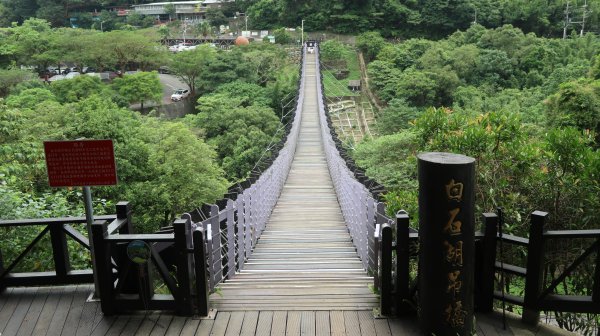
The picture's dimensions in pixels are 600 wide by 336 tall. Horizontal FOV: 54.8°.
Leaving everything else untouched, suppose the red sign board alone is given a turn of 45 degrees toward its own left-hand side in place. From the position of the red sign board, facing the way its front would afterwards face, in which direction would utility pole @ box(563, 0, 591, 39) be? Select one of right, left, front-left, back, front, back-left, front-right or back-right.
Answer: left

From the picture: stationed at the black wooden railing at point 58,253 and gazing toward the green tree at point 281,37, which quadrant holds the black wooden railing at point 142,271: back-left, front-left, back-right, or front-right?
back-right

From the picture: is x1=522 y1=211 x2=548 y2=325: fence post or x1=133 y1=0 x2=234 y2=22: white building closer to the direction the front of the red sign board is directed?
the fence post

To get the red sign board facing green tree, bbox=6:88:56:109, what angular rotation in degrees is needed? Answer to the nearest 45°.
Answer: approximately 180°

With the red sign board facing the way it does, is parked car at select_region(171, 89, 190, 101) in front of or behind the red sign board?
behind

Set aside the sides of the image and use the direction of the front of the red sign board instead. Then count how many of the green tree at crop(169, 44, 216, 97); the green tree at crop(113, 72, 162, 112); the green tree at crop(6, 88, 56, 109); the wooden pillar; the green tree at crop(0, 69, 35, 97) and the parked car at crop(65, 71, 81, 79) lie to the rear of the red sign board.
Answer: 5

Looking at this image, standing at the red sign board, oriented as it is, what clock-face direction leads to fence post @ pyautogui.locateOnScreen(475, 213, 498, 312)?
The fence post is roughly at 10 o'clock from the red sign board.

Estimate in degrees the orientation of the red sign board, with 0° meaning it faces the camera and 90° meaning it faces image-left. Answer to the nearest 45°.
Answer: approximately 0°

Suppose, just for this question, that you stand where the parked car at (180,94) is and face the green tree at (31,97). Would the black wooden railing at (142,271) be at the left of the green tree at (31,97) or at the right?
left

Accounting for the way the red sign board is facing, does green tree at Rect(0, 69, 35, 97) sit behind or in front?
behind

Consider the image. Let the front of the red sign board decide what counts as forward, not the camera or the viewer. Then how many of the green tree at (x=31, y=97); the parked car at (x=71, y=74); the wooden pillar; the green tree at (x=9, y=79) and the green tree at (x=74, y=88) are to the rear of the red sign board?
4

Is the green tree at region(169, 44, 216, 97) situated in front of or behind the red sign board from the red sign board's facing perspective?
behind

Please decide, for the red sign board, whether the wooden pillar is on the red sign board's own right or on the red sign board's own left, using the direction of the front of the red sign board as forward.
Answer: on the red sign board's own left

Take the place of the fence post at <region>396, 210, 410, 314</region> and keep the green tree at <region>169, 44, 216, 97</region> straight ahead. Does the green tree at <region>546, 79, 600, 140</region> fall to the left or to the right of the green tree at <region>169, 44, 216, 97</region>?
right

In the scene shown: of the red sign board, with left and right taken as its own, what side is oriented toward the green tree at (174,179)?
back

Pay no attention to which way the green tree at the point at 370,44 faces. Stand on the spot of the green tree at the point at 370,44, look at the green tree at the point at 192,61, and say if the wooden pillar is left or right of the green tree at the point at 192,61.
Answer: left

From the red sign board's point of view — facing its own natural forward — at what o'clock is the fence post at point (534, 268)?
The fence post is roughly at 10 o'clock from the red sign board.
